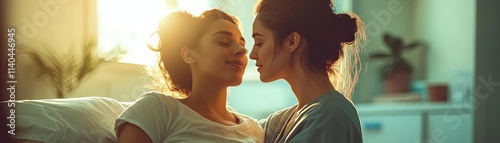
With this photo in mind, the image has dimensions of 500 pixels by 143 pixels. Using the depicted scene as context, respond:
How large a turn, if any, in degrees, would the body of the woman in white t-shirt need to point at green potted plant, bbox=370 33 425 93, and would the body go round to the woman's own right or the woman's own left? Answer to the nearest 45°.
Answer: approximately 90° to the woman's own left

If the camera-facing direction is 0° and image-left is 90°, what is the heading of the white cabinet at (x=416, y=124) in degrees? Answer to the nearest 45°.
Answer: approximately 0°

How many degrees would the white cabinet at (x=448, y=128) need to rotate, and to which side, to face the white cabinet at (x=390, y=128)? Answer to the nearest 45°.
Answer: approximately 45° to its right

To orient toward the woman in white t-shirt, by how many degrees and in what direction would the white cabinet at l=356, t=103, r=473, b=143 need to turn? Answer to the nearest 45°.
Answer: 0° — it already faces them

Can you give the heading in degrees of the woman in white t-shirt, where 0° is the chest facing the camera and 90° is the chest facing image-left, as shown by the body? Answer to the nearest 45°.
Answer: approximately 315°

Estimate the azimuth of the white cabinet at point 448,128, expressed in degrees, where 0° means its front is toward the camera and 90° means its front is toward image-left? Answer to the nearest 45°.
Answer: approximately 0°

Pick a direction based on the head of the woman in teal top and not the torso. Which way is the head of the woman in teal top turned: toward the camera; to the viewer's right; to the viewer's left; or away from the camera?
to the viewer's left
